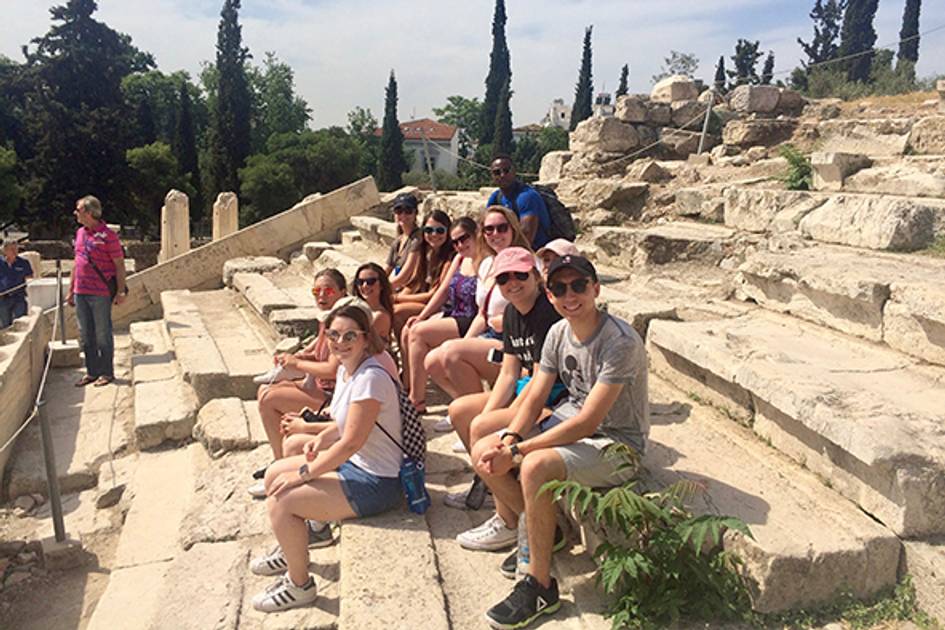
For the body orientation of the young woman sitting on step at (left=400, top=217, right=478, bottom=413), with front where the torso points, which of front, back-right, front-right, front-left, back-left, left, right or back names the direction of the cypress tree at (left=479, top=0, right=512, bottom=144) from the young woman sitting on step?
back-right

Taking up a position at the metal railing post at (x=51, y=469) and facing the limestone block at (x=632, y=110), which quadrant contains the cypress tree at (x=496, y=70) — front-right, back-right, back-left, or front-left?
front-left

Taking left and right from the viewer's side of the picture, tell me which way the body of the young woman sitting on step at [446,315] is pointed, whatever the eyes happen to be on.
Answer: facing the viewer and to the left of the viewer

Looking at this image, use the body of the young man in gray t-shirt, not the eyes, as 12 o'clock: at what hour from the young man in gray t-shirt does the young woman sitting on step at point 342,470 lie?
The young woman sitting on step is roughly at 2 o'clock from the young man in gray t-shirt.

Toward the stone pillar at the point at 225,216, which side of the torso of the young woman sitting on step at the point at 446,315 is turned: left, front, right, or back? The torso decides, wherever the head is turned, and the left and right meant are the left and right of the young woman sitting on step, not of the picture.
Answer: right

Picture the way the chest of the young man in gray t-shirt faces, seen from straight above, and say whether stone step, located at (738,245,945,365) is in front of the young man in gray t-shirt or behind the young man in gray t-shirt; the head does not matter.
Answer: behind

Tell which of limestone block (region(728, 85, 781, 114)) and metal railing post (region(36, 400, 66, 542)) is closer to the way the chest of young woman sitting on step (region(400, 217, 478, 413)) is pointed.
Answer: the metal railing post

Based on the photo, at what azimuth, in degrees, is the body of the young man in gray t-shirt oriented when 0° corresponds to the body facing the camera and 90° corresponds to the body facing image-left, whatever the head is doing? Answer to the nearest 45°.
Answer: approximately 45°

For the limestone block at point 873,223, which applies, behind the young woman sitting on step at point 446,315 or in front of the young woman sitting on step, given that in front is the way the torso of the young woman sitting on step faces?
behind

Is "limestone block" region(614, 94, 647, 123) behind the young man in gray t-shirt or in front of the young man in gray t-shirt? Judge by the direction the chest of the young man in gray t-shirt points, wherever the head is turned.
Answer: behind

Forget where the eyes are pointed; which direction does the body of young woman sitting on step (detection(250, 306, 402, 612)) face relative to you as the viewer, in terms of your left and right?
facing to the left of the viewer

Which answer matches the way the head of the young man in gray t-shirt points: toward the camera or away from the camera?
toward the camera

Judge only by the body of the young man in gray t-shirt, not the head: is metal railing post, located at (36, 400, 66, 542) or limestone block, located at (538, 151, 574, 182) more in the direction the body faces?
the metal railing post

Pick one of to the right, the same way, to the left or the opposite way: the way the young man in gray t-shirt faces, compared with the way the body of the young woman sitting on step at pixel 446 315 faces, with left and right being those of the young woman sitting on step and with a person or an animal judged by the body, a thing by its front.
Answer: the same way

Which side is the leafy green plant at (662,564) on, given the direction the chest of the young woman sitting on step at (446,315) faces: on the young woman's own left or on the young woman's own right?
on the young woman's own left
